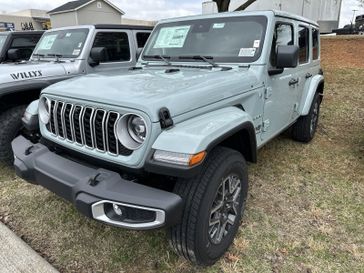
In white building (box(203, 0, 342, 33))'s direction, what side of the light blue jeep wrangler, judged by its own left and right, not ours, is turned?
back

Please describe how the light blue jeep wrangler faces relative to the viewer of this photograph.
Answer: facing the viewer and to the left of the viewer
